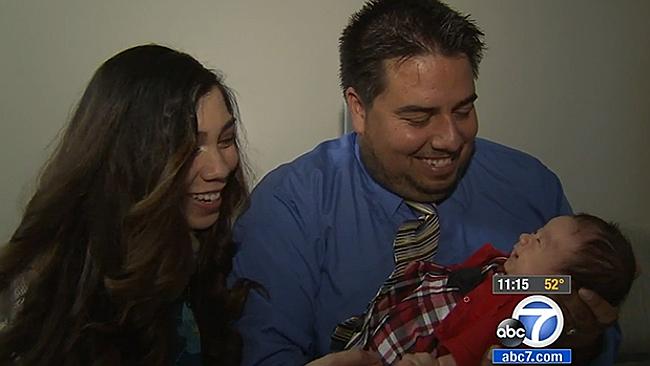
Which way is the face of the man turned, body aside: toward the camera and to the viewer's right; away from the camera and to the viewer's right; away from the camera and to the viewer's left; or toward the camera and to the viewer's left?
toward the camera and to the viewer's right

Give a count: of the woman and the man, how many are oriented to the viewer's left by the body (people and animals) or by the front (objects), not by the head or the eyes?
0

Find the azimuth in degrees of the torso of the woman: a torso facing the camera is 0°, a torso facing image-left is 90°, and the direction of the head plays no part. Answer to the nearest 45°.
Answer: approximately 315°

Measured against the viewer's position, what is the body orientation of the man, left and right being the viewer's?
facing the viewer and to the right of the viewer

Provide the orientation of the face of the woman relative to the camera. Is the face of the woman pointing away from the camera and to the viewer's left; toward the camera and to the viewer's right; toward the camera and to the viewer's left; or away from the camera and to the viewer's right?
toward the camera and to the viewer's right
